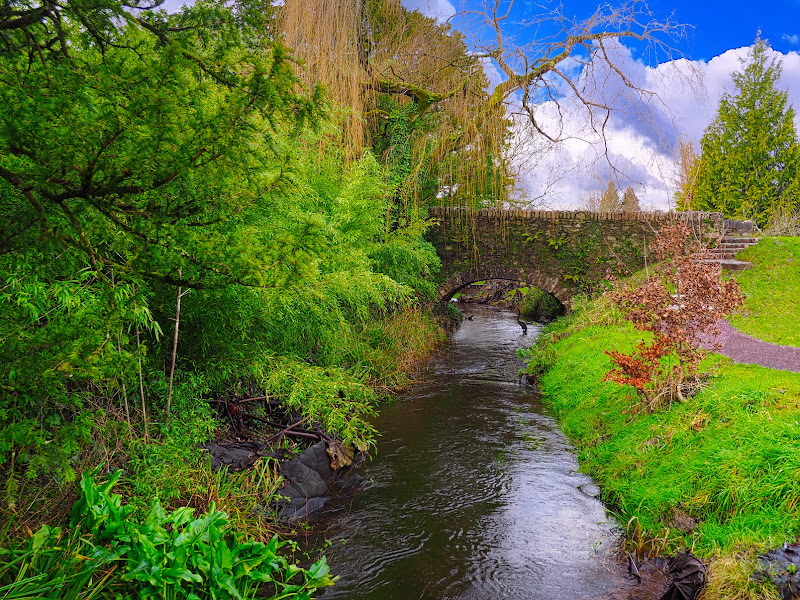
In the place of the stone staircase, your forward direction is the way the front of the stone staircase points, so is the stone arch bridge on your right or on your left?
on your right

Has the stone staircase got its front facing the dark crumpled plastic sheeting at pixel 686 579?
yes

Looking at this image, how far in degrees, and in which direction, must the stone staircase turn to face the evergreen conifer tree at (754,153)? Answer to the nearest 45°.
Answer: approximately 180°

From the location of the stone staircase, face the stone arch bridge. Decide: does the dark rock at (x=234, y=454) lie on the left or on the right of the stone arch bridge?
left

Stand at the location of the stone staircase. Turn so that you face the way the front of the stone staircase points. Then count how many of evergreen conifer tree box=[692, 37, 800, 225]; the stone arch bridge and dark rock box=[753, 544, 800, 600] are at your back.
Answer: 1

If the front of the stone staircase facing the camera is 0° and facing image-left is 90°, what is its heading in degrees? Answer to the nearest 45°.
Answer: approximately 0°

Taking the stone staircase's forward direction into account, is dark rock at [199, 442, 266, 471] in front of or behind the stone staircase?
in front

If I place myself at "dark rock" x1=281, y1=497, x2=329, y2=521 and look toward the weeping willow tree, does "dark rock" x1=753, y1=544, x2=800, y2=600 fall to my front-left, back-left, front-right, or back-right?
back-right

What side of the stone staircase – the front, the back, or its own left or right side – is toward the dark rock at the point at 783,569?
front

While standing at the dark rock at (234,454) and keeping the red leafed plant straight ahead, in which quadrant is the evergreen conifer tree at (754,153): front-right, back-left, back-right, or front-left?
front-left
